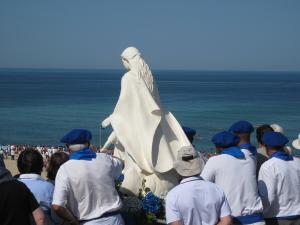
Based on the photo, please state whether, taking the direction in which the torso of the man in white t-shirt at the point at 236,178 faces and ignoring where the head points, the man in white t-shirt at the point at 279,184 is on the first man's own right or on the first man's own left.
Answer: on the first man's own right

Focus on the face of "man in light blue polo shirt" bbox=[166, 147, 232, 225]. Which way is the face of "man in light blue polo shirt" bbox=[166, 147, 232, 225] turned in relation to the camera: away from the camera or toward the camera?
away from the camera

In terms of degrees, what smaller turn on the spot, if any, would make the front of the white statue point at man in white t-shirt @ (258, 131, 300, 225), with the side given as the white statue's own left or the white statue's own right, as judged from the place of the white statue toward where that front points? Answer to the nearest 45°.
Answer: approximately 180°

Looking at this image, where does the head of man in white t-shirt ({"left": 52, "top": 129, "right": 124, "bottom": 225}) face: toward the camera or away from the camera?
away from the camera

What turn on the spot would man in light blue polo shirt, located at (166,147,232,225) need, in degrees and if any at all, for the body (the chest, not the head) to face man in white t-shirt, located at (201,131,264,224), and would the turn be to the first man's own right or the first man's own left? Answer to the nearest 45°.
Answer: approximately 45° to the first man's own right

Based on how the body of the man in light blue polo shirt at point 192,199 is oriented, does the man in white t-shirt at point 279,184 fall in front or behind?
in front

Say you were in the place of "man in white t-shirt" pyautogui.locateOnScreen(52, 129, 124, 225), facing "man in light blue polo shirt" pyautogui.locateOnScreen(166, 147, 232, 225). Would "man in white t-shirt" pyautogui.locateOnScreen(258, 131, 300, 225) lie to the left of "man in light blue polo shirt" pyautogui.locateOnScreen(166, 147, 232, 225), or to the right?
left

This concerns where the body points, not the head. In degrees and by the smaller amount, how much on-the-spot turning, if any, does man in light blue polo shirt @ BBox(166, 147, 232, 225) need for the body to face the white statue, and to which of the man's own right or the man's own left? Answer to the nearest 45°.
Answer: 0° — they already face it

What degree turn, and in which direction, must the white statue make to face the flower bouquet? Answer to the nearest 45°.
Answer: approximately 135° to its left

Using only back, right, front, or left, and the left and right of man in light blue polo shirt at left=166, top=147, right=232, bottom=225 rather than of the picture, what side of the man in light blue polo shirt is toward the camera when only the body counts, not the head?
back

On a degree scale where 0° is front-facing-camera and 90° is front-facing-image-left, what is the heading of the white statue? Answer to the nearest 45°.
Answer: approximately 135°
